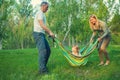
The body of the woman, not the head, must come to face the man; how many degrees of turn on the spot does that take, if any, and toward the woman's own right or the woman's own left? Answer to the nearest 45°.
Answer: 0° — they already face them

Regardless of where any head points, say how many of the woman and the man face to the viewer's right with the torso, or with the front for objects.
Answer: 1

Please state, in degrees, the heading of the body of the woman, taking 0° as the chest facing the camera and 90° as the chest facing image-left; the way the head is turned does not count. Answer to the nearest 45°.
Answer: approximately 45°

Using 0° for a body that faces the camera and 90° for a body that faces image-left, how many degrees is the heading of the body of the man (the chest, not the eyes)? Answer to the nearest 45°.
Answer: approximately 270°
